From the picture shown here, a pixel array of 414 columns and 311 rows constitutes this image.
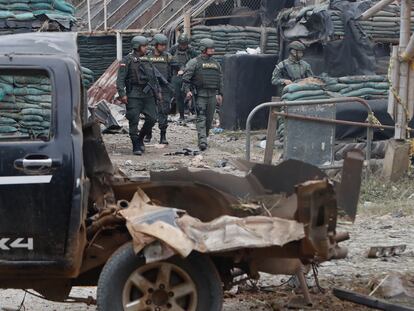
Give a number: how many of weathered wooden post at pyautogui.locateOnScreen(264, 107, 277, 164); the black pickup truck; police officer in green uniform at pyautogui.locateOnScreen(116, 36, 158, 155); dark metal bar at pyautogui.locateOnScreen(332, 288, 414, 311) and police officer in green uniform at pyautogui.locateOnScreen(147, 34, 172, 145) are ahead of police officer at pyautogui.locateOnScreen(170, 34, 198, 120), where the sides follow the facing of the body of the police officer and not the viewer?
5

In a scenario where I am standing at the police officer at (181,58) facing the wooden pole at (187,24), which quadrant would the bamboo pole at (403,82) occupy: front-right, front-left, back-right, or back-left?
back-right

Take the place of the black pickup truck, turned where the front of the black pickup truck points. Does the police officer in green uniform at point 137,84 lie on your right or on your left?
on your right

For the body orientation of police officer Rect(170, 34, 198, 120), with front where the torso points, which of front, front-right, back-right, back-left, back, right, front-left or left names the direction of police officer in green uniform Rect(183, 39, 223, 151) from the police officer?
front

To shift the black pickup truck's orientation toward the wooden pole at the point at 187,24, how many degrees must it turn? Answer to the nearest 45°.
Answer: approximately 90° to its right

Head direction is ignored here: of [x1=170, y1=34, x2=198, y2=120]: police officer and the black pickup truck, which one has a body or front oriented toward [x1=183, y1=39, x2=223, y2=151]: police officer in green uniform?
the police officer

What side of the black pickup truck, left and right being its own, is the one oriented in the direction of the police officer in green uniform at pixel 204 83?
right

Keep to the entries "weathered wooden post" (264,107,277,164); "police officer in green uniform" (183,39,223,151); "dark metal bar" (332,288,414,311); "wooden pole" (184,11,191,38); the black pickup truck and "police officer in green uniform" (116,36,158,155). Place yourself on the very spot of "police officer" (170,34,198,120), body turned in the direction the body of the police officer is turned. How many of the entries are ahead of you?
5

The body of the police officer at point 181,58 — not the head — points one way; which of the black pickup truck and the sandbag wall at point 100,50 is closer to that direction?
the black pickup truck

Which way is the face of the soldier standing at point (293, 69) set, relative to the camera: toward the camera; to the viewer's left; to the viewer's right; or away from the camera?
toward the camera

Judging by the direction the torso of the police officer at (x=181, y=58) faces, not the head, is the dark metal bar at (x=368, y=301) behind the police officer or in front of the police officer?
in front

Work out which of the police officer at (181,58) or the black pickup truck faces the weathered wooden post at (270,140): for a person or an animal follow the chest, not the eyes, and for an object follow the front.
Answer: the police officer

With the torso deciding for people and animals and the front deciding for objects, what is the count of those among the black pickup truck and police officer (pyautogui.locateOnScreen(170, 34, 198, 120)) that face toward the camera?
1

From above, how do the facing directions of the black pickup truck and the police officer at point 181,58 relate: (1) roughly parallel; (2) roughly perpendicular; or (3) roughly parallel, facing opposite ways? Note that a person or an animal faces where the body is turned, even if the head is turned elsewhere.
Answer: roughly perpendicular

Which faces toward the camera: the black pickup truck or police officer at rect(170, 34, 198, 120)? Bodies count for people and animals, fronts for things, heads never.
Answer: the police officer

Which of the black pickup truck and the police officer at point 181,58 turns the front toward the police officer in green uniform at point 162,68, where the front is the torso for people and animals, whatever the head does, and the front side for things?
the police officer

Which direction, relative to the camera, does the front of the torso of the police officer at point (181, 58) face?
toward the camera

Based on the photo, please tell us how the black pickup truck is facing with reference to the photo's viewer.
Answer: facing to the left of the viewer

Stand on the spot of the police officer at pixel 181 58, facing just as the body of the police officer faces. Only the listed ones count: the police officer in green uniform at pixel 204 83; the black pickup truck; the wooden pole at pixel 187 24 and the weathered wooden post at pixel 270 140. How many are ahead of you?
3
